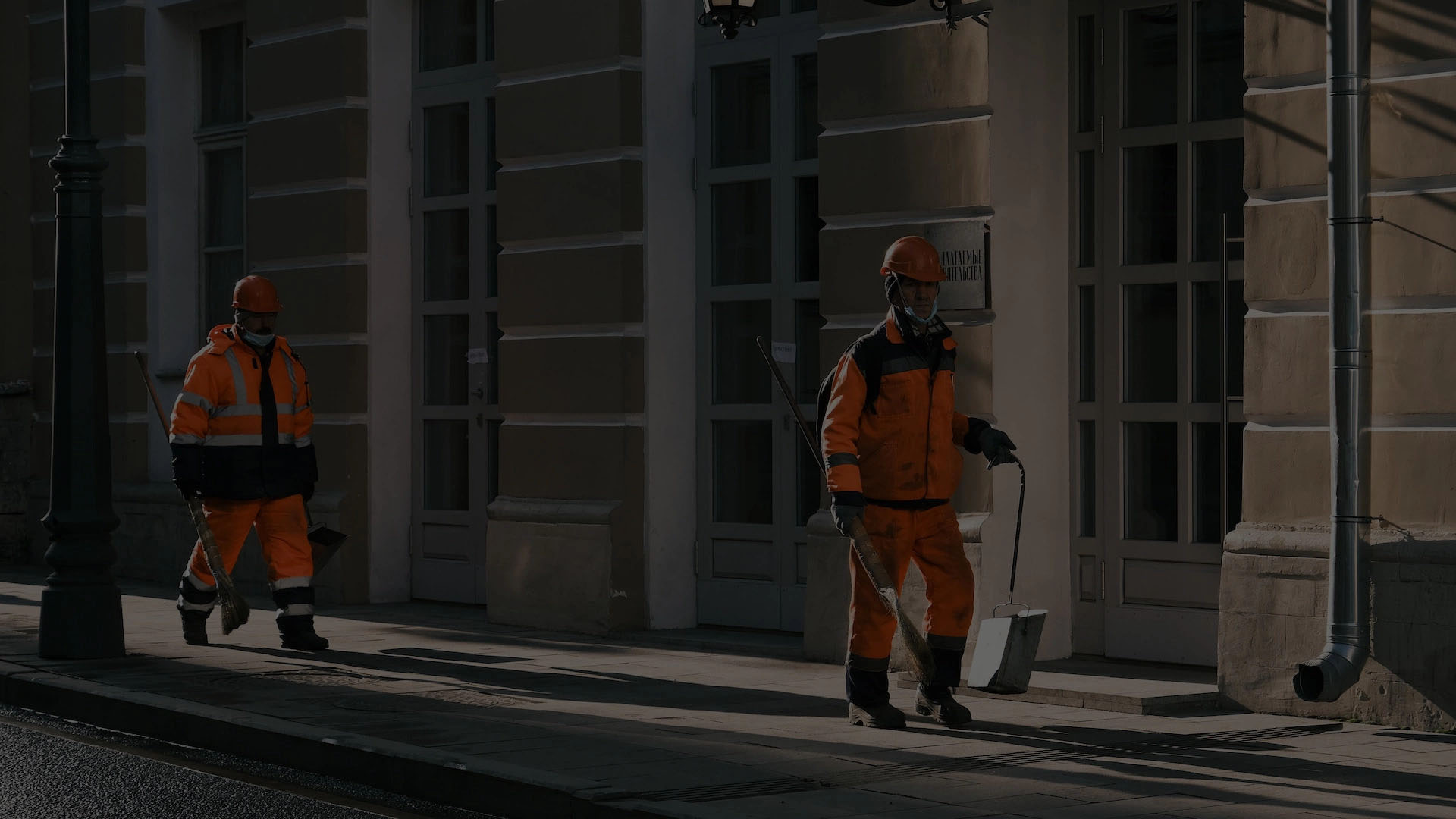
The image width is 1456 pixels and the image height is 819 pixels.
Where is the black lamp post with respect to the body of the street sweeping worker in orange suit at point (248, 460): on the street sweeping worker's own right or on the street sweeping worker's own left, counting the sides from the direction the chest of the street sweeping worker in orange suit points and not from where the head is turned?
on the street sweeping worker's own right

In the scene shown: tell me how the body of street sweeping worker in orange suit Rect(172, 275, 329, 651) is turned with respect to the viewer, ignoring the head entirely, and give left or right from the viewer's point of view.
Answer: facing the viewer and to the right of the viewer

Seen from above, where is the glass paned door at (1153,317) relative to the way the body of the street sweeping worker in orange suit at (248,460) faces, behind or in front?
in front

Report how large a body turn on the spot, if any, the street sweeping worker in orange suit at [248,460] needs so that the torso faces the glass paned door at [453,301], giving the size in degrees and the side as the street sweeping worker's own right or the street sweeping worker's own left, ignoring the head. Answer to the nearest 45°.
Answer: approximately 90° to the street sweeping worker's own left

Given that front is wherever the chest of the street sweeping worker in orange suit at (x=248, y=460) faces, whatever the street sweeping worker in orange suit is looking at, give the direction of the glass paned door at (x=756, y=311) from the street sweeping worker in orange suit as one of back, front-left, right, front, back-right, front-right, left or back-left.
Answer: front-left

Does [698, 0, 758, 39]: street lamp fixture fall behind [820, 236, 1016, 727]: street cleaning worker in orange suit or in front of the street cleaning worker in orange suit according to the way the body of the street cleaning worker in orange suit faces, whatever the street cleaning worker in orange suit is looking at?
behind

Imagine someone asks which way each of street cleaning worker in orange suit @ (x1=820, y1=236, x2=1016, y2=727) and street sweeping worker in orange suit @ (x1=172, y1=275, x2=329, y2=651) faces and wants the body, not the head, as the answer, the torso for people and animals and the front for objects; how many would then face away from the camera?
0

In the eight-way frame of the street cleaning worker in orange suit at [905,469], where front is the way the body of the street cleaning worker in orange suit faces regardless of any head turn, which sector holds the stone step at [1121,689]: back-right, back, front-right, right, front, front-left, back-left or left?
left
